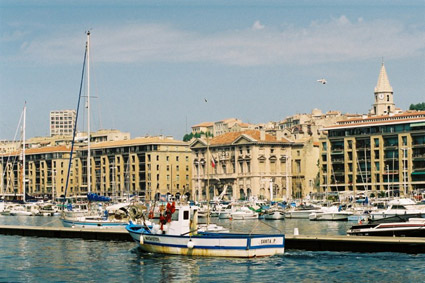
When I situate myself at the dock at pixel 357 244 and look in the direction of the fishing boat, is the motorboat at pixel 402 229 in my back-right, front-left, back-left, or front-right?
back-right
